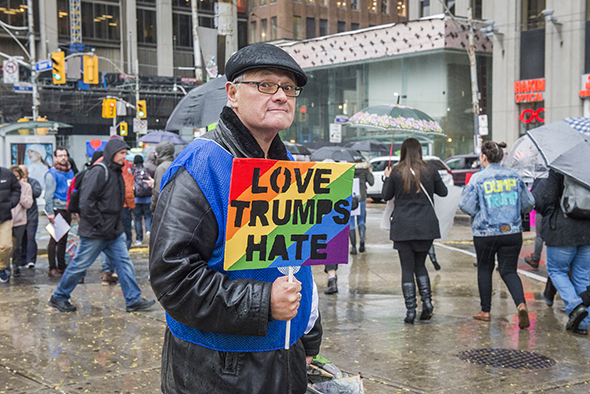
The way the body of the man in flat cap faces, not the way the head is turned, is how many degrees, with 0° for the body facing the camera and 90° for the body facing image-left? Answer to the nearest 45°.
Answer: approximately 315°

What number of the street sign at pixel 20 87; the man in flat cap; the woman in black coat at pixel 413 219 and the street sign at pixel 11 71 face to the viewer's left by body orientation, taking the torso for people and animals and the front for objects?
0

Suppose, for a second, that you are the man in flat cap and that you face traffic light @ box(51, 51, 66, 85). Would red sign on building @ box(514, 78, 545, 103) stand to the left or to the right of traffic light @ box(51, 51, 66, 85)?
right

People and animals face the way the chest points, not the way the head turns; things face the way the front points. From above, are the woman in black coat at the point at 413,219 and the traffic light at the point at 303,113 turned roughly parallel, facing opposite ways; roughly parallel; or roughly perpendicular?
roughly parallel, facing opposite ways

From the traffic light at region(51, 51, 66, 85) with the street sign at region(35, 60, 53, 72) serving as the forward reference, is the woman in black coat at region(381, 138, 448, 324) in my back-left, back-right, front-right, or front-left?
back-left

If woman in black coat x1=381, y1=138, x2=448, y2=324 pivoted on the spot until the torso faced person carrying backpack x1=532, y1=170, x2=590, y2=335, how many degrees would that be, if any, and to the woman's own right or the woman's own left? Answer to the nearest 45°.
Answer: approximately 90° to the woman's own right

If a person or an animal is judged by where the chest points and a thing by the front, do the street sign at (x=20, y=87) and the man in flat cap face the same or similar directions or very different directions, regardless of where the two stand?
same or similar directions

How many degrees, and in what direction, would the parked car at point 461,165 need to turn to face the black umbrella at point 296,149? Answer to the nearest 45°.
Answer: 0° — it already faces it

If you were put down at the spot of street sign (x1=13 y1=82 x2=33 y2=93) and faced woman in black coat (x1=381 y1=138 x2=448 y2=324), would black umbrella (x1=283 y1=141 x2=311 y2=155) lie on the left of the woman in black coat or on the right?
left

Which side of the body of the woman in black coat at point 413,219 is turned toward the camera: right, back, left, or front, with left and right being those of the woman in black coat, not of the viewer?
back

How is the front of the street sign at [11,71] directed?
toward the camera

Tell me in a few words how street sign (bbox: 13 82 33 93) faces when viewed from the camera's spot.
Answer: facing the viewer

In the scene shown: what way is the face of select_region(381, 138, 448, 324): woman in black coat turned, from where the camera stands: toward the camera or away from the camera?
away from the camera

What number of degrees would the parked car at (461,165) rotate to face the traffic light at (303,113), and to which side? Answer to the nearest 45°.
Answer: approximately 45° to its right
